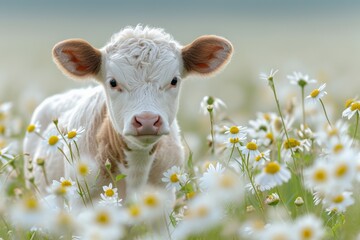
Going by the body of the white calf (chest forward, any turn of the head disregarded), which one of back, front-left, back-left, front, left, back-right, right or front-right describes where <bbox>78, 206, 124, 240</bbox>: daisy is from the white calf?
front-right

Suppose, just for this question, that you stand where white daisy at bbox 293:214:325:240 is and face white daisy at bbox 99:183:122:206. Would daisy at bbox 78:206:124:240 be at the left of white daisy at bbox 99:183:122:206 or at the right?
left

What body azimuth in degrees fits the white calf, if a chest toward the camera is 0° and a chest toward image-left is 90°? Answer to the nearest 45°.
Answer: approximately 315°

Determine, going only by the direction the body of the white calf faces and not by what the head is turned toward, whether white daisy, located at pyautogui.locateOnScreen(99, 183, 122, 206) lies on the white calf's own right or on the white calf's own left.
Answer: on the white calf's own right

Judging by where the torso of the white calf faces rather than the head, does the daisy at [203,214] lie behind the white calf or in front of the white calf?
in front
